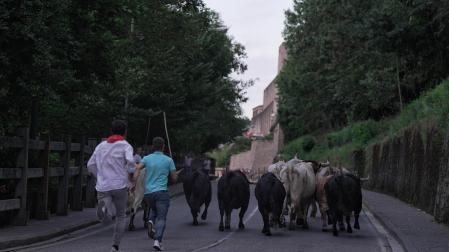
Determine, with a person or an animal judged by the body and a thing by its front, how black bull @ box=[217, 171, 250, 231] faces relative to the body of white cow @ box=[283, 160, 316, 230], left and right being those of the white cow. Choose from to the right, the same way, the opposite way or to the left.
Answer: the same way

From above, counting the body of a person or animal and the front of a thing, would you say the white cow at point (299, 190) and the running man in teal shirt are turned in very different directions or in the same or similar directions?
same or similar directions

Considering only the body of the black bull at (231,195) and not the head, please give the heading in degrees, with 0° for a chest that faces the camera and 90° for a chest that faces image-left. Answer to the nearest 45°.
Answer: approximately 180°

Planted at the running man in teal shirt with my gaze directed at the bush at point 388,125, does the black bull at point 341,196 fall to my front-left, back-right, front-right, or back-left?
front-right

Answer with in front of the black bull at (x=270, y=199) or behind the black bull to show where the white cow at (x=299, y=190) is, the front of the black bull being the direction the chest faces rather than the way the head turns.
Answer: in front

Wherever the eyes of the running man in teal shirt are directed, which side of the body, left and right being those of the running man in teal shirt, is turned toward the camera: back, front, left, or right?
back

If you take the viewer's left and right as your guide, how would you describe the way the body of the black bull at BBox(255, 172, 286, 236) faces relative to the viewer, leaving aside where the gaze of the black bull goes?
facing away from the viewer

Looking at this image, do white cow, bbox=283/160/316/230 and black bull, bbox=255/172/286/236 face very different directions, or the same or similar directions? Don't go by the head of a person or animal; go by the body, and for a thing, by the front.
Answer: same or similar directions

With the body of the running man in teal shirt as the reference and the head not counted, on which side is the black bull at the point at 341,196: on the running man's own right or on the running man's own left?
on the running man's own right

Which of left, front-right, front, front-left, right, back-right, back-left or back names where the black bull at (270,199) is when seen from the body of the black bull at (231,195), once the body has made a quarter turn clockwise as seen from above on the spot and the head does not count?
front-right

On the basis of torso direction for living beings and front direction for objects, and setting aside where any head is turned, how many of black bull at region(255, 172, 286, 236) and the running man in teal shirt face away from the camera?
2

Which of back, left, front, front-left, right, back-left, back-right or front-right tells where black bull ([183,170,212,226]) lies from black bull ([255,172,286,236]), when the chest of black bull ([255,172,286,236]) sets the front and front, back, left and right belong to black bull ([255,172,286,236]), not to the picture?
front-left

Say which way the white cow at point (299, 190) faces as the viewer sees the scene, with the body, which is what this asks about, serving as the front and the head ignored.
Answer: away from the camera
